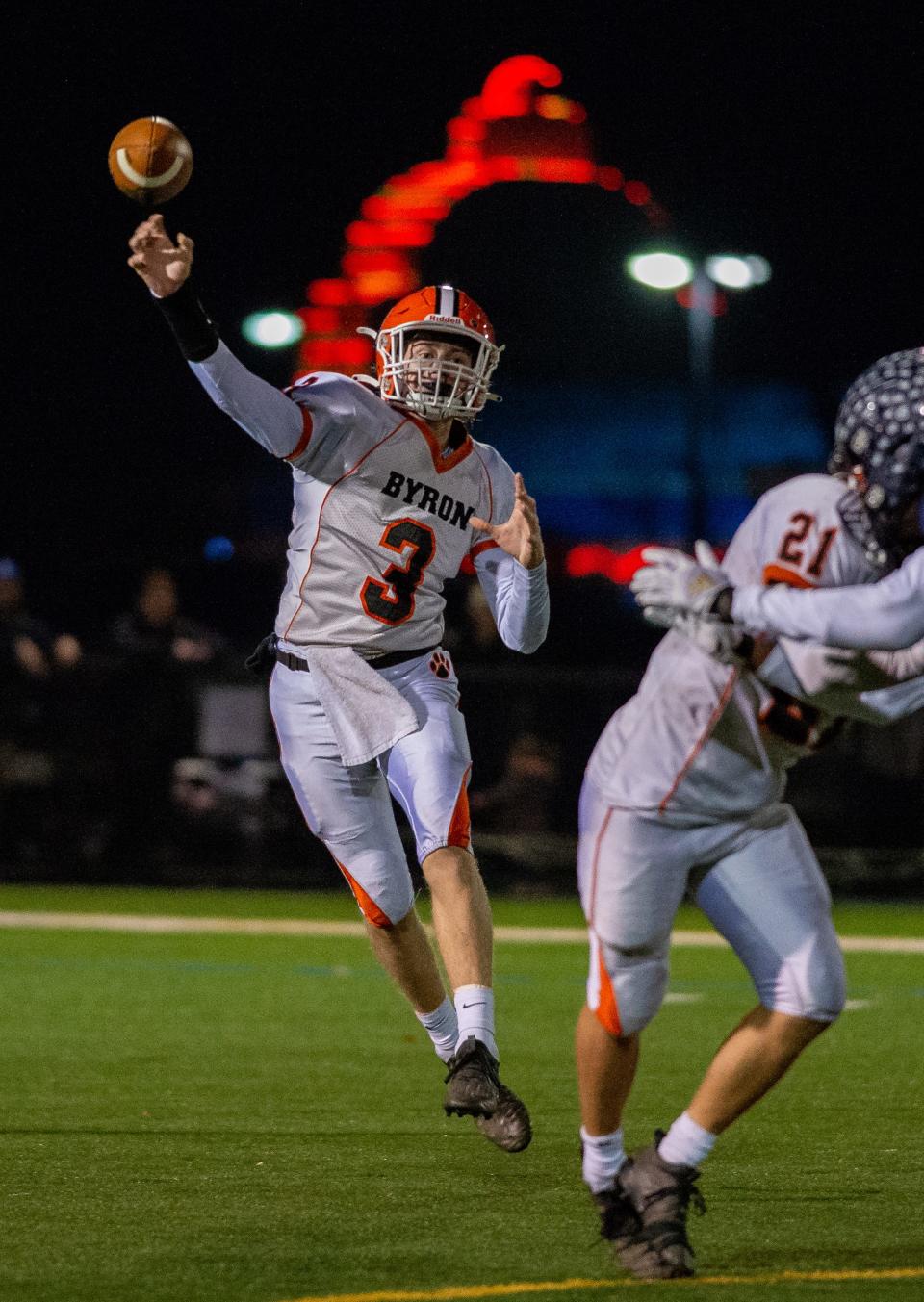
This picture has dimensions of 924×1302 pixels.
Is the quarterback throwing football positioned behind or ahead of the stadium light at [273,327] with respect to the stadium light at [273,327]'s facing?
ahead

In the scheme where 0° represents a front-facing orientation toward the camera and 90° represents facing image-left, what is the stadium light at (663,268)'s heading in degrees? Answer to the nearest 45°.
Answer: approximately 0°

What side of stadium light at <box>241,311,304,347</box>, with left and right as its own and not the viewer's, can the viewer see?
front

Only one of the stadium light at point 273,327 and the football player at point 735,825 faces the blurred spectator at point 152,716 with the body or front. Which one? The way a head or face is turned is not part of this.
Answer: the stadium light

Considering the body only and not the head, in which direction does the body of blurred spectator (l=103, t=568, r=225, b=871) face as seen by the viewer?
toward the camera

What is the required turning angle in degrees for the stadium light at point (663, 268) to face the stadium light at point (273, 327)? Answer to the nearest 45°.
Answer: approximately 135° to its right

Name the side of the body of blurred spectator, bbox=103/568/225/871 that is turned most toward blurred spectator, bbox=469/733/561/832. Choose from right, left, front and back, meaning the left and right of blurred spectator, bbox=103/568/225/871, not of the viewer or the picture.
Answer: left

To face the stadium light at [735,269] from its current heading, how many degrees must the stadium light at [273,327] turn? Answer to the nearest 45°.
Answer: approximately 45° to its left

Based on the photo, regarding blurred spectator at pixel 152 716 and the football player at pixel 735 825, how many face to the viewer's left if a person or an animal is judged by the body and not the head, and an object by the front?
0
